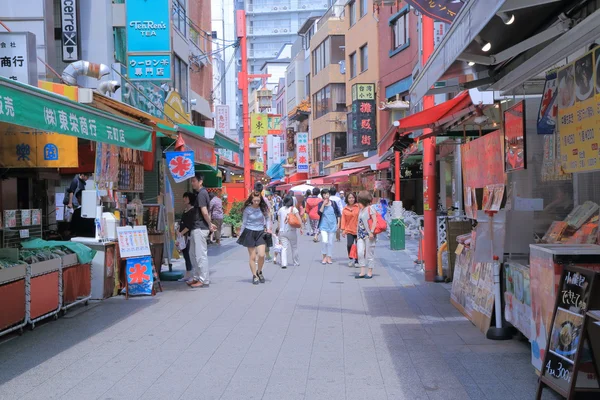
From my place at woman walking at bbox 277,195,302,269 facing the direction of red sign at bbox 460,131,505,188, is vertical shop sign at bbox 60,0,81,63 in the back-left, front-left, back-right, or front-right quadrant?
back-right

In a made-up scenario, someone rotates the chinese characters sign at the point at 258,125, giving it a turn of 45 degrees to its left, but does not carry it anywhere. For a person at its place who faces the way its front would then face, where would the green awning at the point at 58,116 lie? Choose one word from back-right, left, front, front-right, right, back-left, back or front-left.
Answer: front-right

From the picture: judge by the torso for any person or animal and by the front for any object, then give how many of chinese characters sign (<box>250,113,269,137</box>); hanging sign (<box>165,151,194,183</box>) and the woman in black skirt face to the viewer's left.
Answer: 0

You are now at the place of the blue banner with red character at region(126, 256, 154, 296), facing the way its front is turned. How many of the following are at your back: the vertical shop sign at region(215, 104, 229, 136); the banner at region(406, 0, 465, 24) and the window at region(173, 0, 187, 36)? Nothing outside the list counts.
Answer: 2

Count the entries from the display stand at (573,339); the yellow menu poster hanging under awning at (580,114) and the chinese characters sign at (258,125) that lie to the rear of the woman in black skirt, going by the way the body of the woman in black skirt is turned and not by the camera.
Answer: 1

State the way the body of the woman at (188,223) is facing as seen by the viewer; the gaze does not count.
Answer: to the viewer's left

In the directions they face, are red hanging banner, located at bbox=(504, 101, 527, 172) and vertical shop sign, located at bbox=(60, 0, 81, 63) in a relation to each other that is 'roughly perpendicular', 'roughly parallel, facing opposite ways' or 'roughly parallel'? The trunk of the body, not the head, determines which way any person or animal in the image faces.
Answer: roughly perpendicular

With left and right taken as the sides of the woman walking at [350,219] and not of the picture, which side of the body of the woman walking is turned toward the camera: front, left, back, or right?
front

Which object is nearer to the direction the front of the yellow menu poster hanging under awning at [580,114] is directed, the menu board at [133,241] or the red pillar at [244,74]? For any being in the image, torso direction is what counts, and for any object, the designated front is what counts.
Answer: the menu board

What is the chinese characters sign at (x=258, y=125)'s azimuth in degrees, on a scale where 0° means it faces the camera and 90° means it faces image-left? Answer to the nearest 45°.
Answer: approximately 0°

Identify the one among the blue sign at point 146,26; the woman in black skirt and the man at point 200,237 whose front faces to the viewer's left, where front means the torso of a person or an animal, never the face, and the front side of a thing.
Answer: the man

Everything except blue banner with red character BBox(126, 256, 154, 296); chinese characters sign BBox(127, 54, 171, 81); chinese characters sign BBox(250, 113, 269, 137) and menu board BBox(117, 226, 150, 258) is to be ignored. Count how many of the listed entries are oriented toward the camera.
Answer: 4

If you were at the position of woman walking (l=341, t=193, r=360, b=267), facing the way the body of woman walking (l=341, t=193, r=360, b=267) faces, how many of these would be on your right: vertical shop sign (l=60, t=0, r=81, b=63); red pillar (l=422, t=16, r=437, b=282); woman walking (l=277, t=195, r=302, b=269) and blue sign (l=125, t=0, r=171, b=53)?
3

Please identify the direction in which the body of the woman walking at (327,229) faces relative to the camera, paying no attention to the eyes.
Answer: toward the camera
